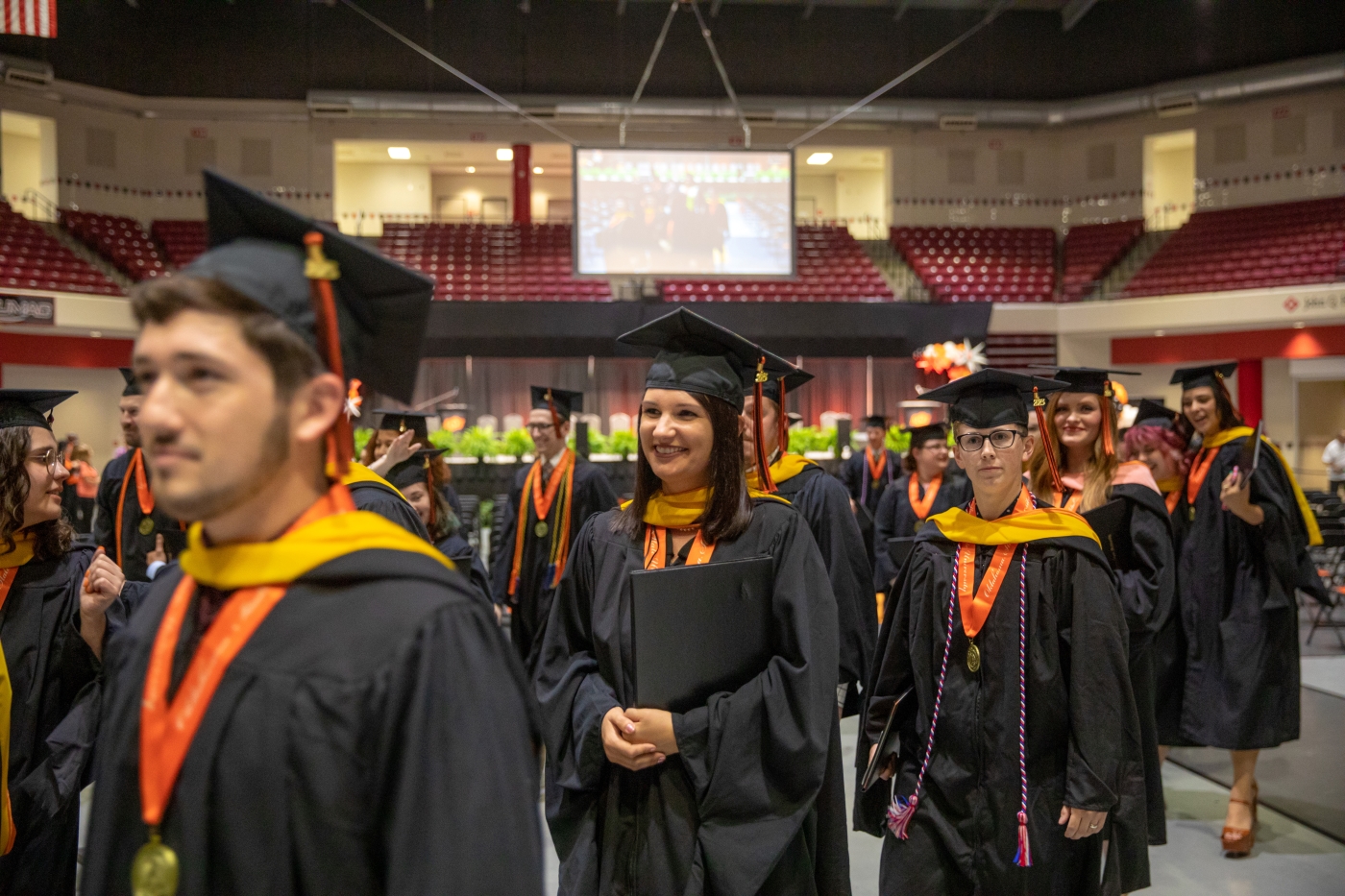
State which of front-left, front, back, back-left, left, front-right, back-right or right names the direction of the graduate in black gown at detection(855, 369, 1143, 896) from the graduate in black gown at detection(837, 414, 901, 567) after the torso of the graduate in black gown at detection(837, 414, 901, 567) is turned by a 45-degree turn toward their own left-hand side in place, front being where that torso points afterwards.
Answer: front-right

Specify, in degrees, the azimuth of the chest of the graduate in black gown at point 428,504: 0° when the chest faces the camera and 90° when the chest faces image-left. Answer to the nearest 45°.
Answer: approximately 45°

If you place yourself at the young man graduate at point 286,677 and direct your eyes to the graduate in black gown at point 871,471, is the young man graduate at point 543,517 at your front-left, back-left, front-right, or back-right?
front-left

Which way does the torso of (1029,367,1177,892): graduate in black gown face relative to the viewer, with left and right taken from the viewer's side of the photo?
facing the viewer and to the left of the viewer

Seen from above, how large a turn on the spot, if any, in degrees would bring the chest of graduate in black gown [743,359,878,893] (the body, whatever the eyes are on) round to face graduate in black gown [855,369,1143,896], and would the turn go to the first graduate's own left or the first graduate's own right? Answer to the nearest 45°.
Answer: approximately 45° to the first graduate's own left

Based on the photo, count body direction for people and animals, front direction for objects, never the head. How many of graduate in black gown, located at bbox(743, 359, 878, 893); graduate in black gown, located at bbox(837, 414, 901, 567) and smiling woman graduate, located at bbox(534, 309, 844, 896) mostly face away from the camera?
0

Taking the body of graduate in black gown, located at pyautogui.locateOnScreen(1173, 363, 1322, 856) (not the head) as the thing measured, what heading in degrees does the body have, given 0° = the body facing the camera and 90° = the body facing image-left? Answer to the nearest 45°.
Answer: approximately 45°

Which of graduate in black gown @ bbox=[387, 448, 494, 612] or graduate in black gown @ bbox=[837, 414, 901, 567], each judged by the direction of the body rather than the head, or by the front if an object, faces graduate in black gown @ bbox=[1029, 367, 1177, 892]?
graduate in black gown @ bbox=[837, 414, 901, 567]

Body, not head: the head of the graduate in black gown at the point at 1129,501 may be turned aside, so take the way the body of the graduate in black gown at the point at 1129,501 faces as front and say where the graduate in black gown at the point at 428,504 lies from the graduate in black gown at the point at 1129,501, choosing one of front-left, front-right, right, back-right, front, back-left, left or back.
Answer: front-right

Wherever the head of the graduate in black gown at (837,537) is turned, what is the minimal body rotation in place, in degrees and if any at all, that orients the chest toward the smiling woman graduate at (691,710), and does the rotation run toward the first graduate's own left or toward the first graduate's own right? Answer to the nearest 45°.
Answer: approximately 45° to the first graduate's own left

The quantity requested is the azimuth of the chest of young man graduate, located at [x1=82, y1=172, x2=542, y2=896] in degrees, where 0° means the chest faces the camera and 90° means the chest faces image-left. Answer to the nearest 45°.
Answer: approximately 45°

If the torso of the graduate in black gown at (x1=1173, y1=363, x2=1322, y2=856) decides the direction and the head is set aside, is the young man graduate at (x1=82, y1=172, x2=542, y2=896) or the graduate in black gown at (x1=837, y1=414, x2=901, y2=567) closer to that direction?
the young man graduate

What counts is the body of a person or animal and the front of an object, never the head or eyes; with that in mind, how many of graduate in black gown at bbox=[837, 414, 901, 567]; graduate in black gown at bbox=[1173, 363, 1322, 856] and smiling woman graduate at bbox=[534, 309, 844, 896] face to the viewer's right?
0

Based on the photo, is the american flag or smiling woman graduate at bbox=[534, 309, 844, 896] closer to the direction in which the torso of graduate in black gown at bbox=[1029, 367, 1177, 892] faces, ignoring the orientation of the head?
the smiling woman graduate

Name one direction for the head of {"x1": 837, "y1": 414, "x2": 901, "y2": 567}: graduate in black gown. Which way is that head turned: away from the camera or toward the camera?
toward the camera

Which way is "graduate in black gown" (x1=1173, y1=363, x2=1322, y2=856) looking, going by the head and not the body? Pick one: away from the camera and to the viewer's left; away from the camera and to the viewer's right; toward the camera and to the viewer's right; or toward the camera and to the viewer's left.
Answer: toward the camera and to the viewer's left
